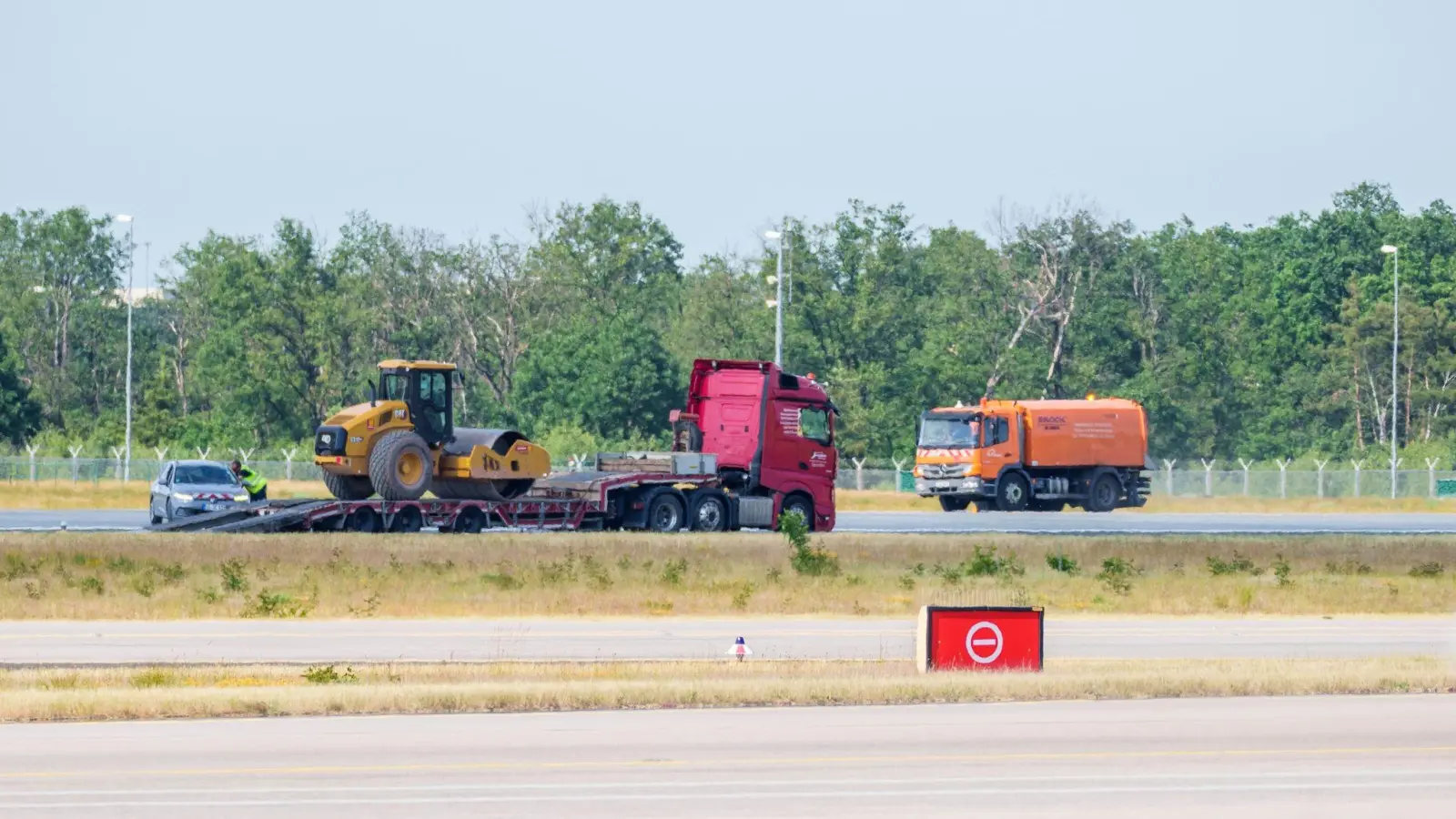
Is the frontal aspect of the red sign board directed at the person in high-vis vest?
no

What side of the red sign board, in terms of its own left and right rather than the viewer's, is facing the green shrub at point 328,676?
right

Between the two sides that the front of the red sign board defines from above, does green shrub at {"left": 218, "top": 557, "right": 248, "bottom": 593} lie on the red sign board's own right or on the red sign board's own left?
on the red sign board's own right

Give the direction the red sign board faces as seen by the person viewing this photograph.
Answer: facing the viewer

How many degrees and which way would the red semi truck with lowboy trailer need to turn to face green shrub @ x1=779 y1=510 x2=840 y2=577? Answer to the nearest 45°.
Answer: approximately 90° to its right

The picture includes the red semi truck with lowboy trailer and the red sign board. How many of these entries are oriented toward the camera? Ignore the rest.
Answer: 1

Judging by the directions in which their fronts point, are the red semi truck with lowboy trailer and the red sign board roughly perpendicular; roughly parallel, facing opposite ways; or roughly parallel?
roughly perpendicular

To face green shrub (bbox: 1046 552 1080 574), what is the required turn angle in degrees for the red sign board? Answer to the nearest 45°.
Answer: approximately 180°

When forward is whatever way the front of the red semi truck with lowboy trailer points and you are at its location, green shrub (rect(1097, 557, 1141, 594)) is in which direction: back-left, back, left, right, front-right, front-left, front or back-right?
front-right

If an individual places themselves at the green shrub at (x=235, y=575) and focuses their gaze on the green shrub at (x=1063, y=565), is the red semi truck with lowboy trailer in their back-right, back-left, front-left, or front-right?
front-left

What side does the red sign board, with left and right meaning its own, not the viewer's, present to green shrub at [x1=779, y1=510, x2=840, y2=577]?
back

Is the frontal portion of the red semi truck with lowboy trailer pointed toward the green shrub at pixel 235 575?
no

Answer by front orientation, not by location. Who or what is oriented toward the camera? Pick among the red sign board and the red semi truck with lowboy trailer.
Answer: the red sign board

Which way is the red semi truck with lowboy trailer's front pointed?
to the viewer's right
